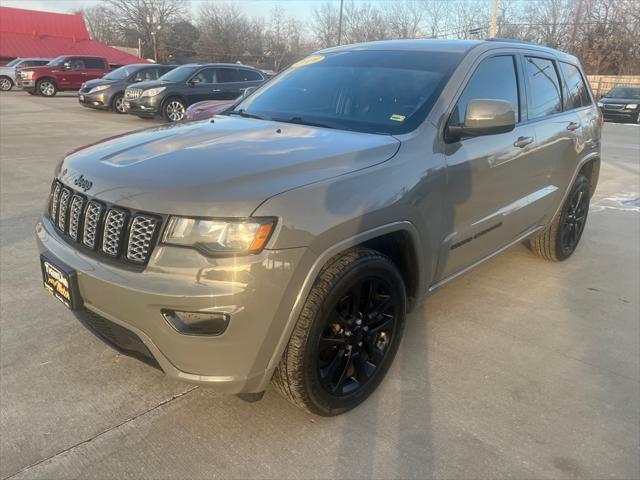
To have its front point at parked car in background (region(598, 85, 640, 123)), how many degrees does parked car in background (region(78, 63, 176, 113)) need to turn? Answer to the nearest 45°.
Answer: approximately 135° to its left

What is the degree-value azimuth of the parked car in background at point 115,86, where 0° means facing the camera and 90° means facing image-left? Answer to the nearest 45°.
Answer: approximately 45°

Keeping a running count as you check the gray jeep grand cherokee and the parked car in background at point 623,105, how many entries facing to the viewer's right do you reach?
0

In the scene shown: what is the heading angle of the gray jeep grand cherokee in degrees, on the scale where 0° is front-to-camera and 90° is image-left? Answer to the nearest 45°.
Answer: approximately 45°

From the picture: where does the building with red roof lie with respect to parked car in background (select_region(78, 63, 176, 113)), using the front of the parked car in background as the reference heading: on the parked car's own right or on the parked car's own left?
on the parked car's own right

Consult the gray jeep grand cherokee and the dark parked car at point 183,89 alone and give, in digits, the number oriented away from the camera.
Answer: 0
